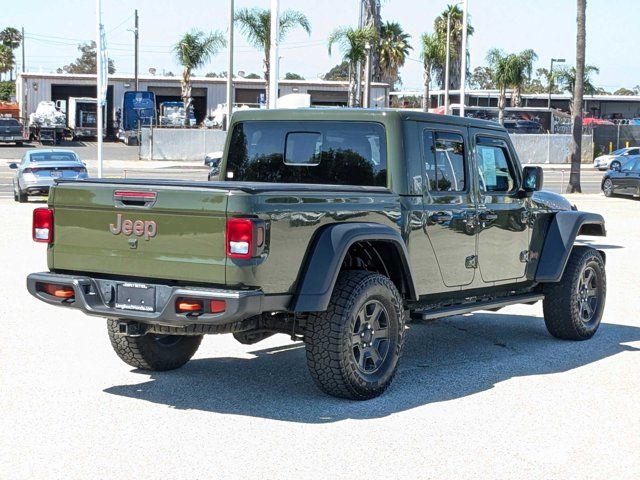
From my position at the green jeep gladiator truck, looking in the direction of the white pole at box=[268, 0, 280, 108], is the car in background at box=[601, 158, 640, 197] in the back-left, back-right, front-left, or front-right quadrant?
front-right

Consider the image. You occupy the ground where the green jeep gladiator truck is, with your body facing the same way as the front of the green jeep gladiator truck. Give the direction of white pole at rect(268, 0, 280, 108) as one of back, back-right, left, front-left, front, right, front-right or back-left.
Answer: front-left

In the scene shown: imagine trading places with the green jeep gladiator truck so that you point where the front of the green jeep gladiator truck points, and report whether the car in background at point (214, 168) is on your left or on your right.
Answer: on your left

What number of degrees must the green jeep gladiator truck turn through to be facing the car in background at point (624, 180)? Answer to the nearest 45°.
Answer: approximately 45° to its left

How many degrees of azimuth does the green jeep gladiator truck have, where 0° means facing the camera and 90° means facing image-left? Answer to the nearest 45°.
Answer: approximately 225°

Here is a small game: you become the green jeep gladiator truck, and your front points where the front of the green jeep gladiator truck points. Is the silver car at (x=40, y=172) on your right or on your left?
on your left

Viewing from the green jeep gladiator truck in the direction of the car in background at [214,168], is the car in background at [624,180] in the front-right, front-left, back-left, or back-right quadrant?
front-right
